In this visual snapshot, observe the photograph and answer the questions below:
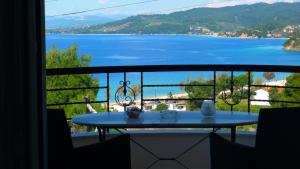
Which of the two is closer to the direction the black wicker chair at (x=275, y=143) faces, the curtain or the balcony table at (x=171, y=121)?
the balcony table

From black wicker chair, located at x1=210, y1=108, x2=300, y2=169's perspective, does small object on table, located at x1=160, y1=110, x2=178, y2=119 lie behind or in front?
in front

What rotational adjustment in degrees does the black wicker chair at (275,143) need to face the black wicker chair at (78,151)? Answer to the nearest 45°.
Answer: approximately 45° to its left

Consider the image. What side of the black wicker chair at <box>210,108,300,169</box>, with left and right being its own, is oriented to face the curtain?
left

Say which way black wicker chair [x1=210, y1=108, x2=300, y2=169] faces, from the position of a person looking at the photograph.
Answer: facing away from the viewer and to the left of the viewer

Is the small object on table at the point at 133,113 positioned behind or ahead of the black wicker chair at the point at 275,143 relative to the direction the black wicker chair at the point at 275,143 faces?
ahead

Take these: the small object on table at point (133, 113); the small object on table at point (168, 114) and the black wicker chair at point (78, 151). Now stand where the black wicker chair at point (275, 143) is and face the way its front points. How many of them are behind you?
0

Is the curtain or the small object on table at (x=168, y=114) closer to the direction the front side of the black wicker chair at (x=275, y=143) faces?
the small object on table
